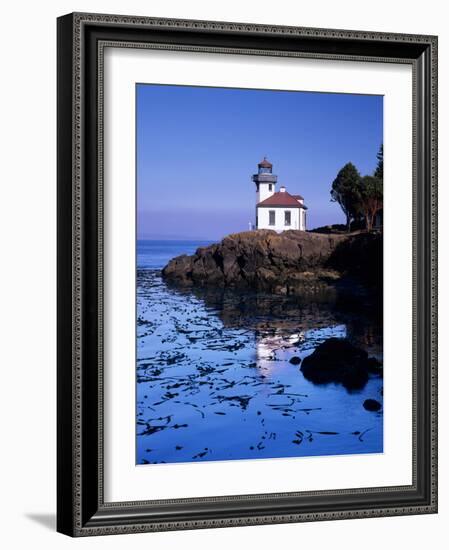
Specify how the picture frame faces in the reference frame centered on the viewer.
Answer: facing the viewer and to the right of the viewer
